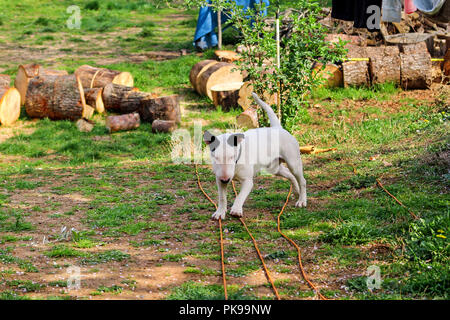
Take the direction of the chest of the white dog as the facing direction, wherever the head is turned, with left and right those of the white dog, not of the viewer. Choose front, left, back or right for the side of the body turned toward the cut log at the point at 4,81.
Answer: right

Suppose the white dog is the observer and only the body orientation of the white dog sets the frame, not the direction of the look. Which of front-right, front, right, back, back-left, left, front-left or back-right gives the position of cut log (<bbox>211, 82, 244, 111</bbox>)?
back-right

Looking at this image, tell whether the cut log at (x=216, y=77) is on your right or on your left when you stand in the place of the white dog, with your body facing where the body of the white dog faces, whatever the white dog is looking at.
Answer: on your right

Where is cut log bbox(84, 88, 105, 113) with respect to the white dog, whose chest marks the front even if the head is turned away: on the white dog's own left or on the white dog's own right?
on the white dog's own right

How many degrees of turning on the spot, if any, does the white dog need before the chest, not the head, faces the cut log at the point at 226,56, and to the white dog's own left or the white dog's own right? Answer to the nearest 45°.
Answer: approximately 135° to the white dog's own right

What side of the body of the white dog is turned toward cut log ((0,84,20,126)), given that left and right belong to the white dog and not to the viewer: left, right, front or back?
right

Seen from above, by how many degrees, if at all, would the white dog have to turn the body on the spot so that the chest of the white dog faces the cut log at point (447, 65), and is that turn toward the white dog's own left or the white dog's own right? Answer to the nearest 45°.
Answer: approximately 180°

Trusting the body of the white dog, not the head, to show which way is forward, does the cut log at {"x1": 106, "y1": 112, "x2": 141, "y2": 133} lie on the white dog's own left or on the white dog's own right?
on the white dog's own right

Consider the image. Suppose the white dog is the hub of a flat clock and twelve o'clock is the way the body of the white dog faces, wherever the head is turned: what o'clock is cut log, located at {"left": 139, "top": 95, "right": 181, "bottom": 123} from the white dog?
The cut log is roughly at 4 o'clock from the white dog.

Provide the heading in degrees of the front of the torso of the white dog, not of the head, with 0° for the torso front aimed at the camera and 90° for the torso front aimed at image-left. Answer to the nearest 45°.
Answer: approximately 45°

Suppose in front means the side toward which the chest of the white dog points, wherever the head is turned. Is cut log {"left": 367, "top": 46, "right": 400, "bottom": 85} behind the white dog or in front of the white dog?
behind

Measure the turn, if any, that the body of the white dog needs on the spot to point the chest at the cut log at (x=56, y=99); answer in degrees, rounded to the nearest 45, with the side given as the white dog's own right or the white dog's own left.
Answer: approximately 90° to the white dog's own right
